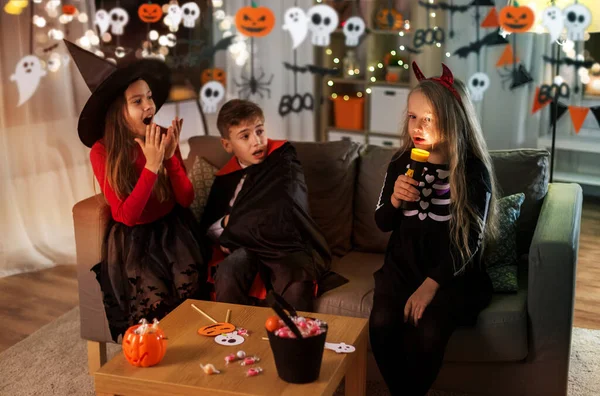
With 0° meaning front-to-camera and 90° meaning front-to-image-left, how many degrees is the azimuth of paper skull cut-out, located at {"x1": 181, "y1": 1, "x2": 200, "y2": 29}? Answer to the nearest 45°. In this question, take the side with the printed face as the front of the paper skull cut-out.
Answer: approximately 0°

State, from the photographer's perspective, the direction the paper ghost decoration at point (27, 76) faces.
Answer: facing the viewer

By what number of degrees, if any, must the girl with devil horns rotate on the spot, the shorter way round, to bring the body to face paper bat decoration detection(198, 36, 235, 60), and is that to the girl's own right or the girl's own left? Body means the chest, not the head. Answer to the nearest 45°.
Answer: approximately 90° to the girl's own right

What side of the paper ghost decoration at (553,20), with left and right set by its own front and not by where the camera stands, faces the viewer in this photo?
front

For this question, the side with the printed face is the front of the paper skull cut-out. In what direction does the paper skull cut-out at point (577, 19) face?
toward the camera

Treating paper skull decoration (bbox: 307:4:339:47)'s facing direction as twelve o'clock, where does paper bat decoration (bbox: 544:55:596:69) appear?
The paper bat decoration is roughly at 9 o'clock from the paper skull decoration.

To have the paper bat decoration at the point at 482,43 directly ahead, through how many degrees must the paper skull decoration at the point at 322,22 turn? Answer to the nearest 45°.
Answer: approximately 90° to its left

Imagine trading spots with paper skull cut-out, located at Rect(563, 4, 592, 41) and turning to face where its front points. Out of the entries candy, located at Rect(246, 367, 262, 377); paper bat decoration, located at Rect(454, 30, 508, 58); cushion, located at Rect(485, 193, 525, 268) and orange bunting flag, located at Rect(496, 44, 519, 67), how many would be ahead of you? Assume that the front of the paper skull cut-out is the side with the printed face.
2
